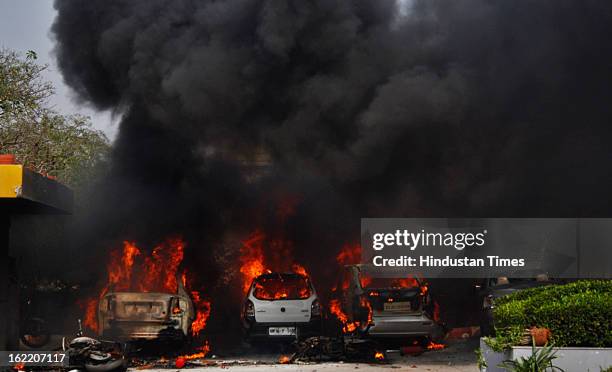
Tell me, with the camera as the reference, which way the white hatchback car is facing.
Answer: facing away from the viewer

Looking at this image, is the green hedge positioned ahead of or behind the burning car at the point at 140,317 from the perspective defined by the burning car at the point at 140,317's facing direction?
behind

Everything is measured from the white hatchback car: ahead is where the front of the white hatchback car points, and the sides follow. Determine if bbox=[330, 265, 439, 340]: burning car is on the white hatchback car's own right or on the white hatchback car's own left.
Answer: on the white hatchback car's own right

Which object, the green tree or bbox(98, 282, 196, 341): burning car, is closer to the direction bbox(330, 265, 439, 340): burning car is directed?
the green tree

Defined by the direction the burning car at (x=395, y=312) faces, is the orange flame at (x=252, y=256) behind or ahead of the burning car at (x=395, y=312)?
ahead

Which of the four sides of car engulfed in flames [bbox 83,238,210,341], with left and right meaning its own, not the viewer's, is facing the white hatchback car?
right

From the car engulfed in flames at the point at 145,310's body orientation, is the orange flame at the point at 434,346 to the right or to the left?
on its right

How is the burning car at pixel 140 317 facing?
away from the camera

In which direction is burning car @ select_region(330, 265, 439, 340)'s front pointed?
away from the camera

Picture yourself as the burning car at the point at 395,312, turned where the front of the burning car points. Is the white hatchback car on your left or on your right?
on your left

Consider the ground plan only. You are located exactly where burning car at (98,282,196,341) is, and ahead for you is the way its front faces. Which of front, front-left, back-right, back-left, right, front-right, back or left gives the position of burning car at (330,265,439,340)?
right

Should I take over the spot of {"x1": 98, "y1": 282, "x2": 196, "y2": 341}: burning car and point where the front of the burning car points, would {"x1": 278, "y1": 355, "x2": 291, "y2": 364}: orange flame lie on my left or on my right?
on my right
